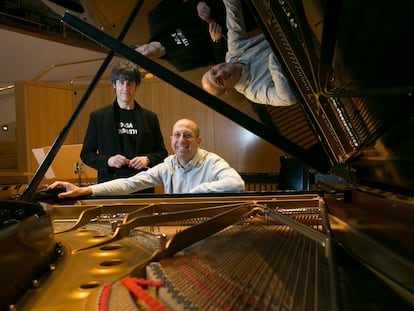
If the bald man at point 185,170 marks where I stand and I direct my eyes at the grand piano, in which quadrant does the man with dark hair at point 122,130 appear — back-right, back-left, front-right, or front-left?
back-right

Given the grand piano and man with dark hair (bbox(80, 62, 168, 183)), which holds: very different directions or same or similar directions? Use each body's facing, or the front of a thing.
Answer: very different directions

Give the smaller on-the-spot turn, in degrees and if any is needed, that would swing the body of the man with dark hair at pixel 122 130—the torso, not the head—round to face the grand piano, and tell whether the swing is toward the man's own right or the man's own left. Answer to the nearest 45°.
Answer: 0° — they already face it

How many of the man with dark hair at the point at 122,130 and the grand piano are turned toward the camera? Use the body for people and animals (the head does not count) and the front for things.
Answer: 1
